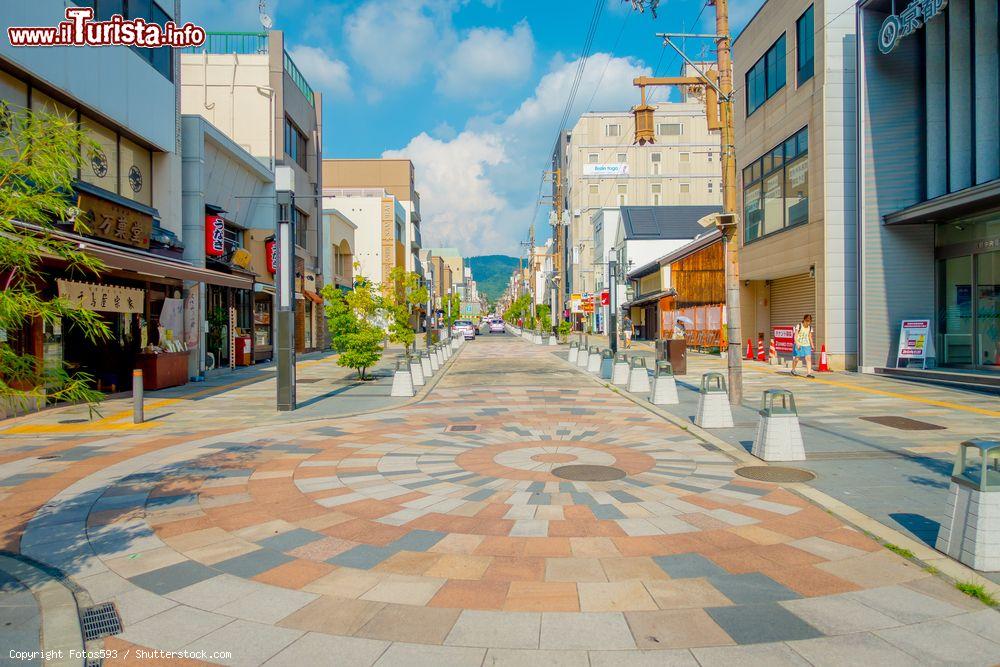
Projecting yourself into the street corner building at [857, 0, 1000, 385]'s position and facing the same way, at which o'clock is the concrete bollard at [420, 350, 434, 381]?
The concrete bollard is roughly at 1 o'clock from the street corner building.

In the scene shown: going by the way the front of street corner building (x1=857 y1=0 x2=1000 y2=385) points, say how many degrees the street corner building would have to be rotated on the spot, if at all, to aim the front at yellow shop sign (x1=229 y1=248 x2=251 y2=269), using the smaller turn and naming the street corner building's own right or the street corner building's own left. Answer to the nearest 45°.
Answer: approximately 45° to the street corner building's own right

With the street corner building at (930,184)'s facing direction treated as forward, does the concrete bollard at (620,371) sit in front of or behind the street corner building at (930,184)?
in front

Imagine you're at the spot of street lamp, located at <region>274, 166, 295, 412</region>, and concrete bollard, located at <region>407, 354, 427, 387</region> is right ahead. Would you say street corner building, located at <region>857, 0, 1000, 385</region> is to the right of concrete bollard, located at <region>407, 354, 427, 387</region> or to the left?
right

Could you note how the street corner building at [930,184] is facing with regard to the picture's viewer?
facing the viewer and to the left of the viewer

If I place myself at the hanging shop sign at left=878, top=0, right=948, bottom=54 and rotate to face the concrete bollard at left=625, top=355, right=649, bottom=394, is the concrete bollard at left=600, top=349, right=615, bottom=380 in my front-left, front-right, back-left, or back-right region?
front-right

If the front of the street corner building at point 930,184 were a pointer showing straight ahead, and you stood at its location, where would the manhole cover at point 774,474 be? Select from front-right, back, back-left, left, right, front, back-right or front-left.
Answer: front-left

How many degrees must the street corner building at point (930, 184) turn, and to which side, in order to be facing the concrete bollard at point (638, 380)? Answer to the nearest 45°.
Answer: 0° — it already faces it

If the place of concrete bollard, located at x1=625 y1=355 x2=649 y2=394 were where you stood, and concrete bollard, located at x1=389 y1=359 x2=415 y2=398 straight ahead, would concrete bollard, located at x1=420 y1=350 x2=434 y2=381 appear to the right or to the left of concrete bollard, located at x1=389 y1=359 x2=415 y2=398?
right

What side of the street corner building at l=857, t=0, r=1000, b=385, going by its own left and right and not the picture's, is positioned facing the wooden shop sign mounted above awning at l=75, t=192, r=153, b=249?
front

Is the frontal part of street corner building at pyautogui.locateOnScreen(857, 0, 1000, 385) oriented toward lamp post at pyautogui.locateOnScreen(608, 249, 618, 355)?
no

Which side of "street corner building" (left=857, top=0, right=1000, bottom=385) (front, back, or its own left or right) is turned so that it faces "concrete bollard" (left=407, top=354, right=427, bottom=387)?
front

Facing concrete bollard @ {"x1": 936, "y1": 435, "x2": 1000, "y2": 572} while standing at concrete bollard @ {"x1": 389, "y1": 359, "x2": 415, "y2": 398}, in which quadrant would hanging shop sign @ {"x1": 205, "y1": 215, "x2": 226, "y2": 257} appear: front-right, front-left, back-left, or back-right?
back-right

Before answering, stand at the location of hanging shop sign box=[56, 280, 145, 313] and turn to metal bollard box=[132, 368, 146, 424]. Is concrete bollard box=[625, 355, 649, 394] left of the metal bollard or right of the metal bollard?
left

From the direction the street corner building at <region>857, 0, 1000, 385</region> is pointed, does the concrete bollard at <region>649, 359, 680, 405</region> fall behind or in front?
in front

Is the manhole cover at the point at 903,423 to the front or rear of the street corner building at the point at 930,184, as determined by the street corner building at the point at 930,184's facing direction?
to the front
